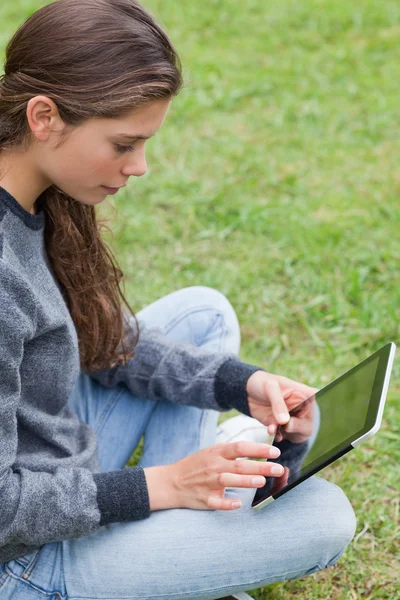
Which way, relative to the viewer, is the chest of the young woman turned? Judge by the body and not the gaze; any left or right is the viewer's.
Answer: facing to the right of the viewer
